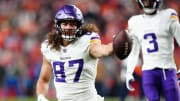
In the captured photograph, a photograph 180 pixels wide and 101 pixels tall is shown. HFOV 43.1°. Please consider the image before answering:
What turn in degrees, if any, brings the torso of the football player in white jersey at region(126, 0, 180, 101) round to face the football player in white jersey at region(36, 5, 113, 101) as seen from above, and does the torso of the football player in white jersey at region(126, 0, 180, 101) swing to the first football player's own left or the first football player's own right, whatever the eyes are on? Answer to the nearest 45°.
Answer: approximately 45° to the first football player's own right

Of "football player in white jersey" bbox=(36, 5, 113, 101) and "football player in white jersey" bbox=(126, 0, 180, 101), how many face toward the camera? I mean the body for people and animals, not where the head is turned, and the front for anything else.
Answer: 2

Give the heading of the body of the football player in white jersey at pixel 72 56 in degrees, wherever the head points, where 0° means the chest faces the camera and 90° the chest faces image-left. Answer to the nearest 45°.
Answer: approximately 0°

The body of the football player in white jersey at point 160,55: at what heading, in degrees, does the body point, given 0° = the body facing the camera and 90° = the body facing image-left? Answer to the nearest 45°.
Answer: approximately 0°
